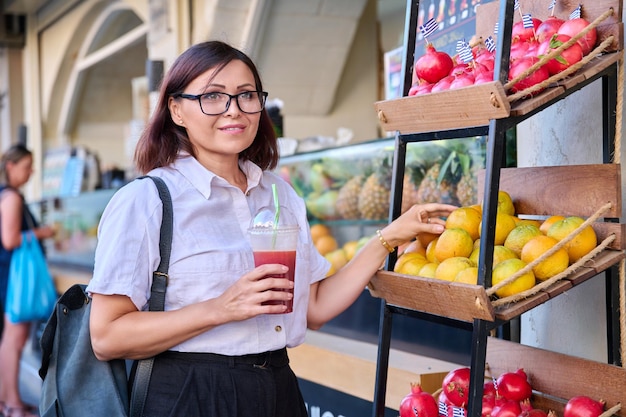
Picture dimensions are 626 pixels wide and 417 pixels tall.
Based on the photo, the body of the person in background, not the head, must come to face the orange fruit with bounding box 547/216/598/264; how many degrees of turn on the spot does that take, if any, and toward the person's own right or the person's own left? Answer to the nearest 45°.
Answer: approximately 90° to the person's own right

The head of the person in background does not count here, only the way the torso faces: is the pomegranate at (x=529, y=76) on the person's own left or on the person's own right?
on the person's own right

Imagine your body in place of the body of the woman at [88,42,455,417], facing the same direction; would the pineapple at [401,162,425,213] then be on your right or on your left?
on your left

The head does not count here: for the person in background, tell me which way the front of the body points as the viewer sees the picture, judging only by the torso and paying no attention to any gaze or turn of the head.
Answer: to the viewer's right

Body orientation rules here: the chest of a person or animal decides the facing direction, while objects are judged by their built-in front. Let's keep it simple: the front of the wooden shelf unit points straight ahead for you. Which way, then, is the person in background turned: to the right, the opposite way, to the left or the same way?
the opposite way

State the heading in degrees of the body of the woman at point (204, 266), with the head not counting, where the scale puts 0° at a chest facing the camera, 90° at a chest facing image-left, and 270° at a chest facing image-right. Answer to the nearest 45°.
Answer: approximately 315°

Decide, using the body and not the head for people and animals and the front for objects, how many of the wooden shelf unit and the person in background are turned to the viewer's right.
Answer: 1

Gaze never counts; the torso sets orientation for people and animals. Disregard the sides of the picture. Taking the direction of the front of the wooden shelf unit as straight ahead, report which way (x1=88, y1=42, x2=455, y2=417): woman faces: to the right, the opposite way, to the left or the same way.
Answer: to the left

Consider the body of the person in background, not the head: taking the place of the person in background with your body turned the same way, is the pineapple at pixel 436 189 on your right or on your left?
on your right
